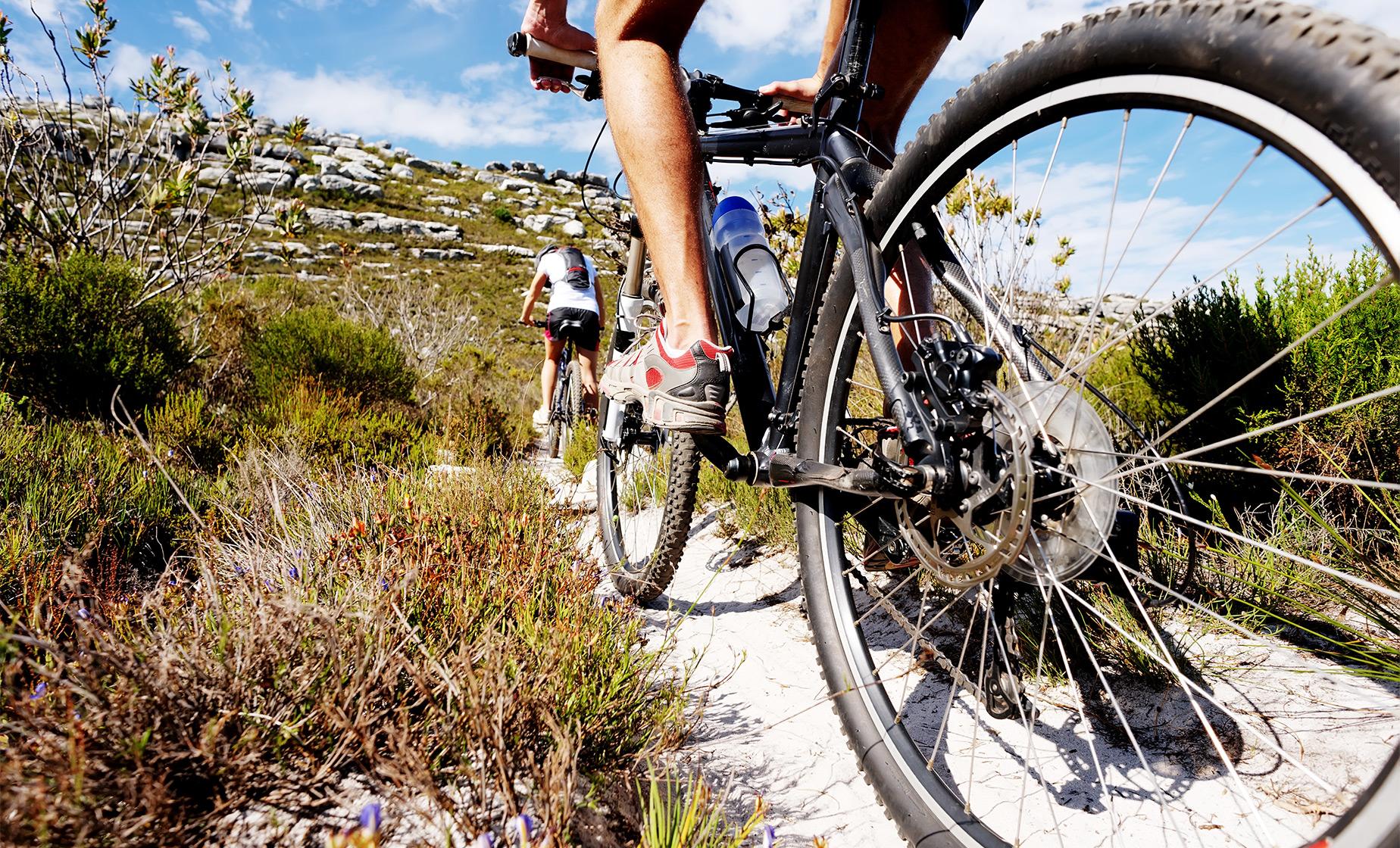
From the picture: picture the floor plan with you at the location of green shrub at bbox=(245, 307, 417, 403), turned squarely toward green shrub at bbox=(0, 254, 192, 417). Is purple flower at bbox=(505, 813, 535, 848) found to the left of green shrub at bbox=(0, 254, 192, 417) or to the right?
left

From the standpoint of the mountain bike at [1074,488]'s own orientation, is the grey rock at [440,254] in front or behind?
in front

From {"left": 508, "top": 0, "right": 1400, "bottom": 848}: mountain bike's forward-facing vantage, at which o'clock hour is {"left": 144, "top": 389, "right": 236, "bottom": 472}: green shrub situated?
The green shrub is roughly at 11 o'clock from the mountain bike.

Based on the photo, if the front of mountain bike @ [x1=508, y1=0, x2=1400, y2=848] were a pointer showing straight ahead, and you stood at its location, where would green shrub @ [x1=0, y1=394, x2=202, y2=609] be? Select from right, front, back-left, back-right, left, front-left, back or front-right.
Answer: front-left

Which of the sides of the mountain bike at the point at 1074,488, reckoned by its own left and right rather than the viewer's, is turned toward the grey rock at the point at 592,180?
front

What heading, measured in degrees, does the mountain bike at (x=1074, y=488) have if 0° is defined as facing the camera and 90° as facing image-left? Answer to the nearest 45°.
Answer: approximately 135°

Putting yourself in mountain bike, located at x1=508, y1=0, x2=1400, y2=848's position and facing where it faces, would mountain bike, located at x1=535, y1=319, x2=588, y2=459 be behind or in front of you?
in front

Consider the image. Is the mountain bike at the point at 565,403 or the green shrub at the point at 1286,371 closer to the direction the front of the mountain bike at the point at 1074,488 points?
the mountain bike

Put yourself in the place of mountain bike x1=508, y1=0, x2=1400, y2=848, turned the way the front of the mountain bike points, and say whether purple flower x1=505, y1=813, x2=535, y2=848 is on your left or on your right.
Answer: on your left

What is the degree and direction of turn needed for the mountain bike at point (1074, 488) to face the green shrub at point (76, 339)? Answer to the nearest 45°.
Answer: approximately 45° to its left

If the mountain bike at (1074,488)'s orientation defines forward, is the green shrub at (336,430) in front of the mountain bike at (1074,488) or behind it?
in front
